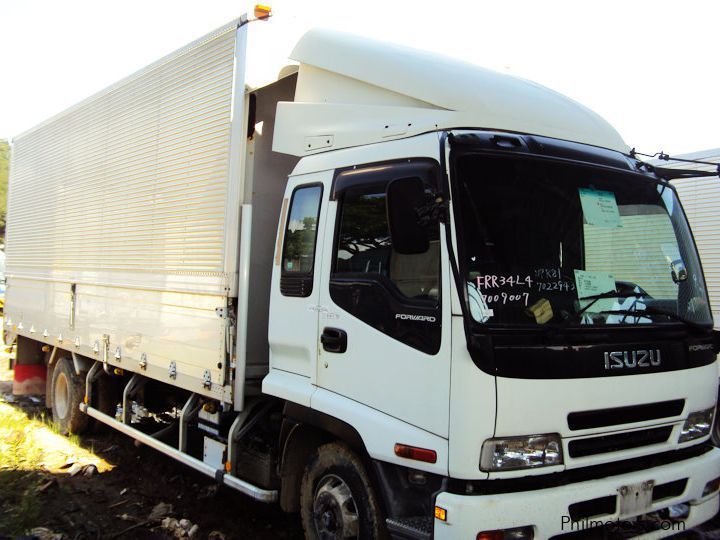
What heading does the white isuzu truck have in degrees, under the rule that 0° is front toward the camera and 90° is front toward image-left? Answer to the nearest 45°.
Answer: approximately 315°
